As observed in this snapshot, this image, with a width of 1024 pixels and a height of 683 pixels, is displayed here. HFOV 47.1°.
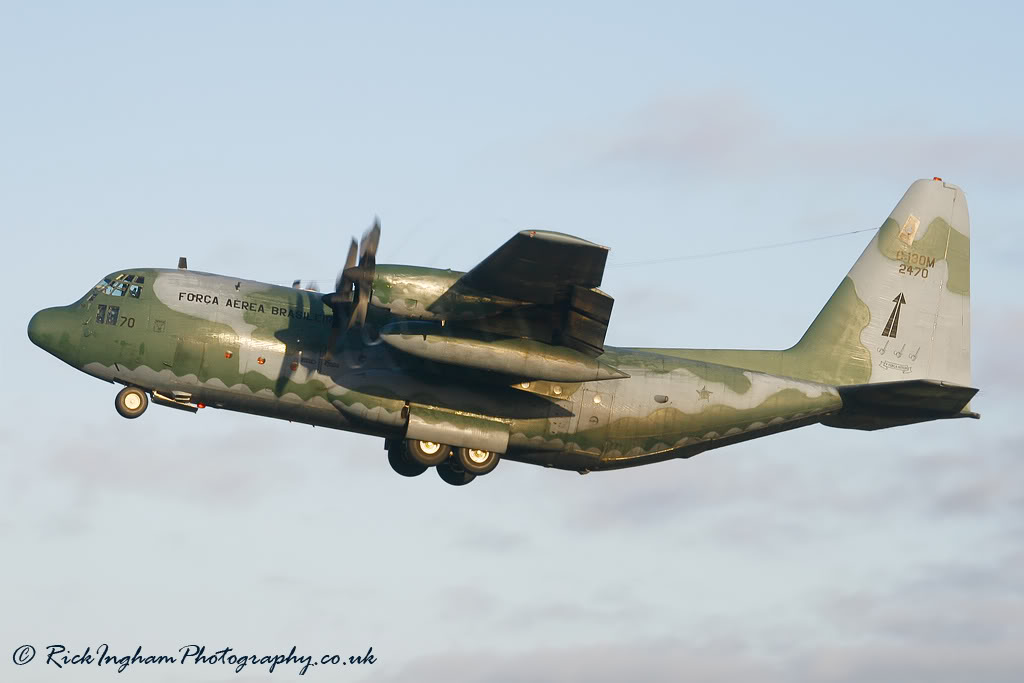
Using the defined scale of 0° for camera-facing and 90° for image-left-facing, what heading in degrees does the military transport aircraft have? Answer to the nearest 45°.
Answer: approximately 90°
